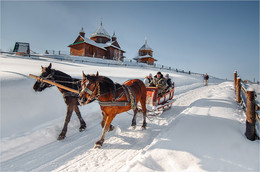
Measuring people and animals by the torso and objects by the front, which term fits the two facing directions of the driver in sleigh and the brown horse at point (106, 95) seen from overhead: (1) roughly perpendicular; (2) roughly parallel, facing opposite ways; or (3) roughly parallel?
roughly parallel

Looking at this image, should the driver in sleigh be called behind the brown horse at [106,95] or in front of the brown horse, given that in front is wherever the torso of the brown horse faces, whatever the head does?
behind

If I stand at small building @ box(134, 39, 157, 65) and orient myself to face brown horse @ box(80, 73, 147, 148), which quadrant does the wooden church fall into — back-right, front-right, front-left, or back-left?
front-right

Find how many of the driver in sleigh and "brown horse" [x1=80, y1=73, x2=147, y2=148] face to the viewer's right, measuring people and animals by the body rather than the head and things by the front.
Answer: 0

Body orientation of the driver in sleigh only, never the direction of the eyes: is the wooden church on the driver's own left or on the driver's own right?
on the driver's own right

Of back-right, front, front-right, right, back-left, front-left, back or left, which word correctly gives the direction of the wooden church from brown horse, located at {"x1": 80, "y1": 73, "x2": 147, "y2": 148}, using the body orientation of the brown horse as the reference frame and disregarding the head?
back-right

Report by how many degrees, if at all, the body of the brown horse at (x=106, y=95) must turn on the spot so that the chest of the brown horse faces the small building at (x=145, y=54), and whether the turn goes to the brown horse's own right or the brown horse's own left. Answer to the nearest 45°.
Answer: approximately 135° to the brown horse's own right

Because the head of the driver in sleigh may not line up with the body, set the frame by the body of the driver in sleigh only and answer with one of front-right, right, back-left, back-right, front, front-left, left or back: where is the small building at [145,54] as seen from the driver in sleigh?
back-right

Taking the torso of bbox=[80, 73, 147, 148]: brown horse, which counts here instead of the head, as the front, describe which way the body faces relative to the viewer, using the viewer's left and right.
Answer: facing the viewer and to the left of the viewer
